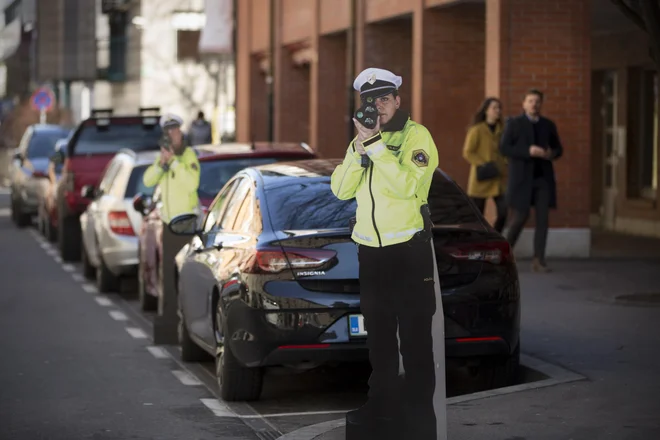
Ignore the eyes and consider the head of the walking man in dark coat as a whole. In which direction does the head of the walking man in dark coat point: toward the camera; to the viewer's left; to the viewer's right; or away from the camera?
toward the camera

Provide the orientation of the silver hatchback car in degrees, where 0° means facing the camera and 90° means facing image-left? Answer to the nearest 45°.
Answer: approximately 180°

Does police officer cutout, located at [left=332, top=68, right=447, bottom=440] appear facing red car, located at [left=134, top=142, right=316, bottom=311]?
no

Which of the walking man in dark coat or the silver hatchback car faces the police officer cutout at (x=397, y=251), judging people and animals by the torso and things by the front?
the walking man in dark coat

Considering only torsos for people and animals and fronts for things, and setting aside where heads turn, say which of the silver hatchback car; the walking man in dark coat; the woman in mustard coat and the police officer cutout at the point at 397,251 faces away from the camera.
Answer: the silver hatchback car

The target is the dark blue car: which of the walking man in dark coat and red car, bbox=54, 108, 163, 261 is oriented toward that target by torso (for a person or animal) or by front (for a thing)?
the walking man in dark coat

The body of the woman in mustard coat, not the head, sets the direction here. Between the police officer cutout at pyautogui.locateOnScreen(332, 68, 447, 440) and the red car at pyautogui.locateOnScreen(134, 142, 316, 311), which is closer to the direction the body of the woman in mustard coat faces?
the police officer cutout

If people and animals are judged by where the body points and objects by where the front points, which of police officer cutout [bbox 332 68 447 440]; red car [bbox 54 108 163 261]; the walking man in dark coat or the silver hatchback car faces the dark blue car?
the walking man in dark coat

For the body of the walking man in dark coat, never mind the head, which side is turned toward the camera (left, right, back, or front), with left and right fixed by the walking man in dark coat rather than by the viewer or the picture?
front

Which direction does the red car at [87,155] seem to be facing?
away from the camera

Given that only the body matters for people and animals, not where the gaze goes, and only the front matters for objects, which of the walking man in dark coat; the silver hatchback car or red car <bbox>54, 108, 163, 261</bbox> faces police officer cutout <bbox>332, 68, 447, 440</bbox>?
the walking man in dark coat

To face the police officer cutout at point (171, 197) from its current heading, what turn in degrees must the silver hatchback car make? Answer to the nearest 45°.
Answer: approximately 180°

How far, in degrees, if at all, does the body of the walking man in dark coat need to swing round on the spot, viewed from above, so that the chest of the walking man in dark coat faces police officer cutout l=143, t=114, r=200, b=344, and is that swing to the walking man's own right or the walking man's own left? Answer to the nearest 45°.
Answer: approximately 45° to the walking man's own right

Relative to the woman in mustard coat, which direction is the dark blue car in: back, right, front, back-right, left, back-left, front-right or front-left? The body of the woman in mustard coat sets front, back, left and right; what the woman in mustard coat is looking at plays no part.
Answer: front-right

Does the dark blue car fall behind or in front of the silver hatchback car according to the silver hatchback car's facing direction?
behind

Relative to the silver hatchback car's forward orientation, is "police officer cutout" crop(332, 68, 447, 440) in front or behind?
behind

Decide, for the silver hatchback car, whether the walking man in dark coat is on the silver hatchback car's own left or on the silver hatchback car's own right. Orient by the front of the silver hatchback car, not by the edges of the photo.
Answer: on the silver hatchback car's own right
